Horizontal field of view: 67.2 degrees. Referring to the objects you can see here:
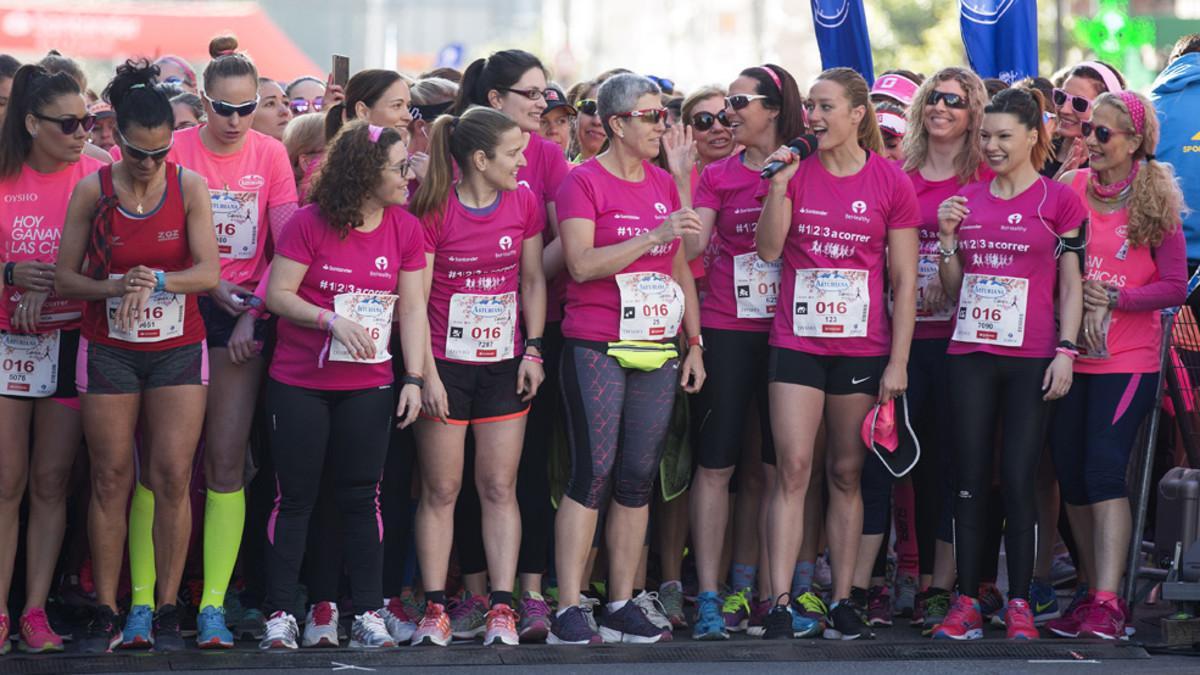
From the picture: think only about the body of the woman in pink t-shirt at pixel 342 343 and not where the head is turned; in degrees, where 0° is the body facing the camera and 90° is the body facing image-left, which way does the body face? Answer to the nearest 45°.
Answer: approximately 0°

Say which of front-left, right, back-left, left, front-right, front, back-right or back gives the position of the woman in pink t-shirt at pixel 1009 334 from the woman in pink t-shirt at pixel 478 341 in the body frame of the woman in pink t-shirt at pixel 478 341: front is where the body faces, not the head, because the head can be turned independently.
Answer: left

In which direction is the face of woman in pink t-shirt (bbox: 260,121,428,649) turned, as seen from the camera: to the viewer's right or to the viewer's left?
to the viewer's right
